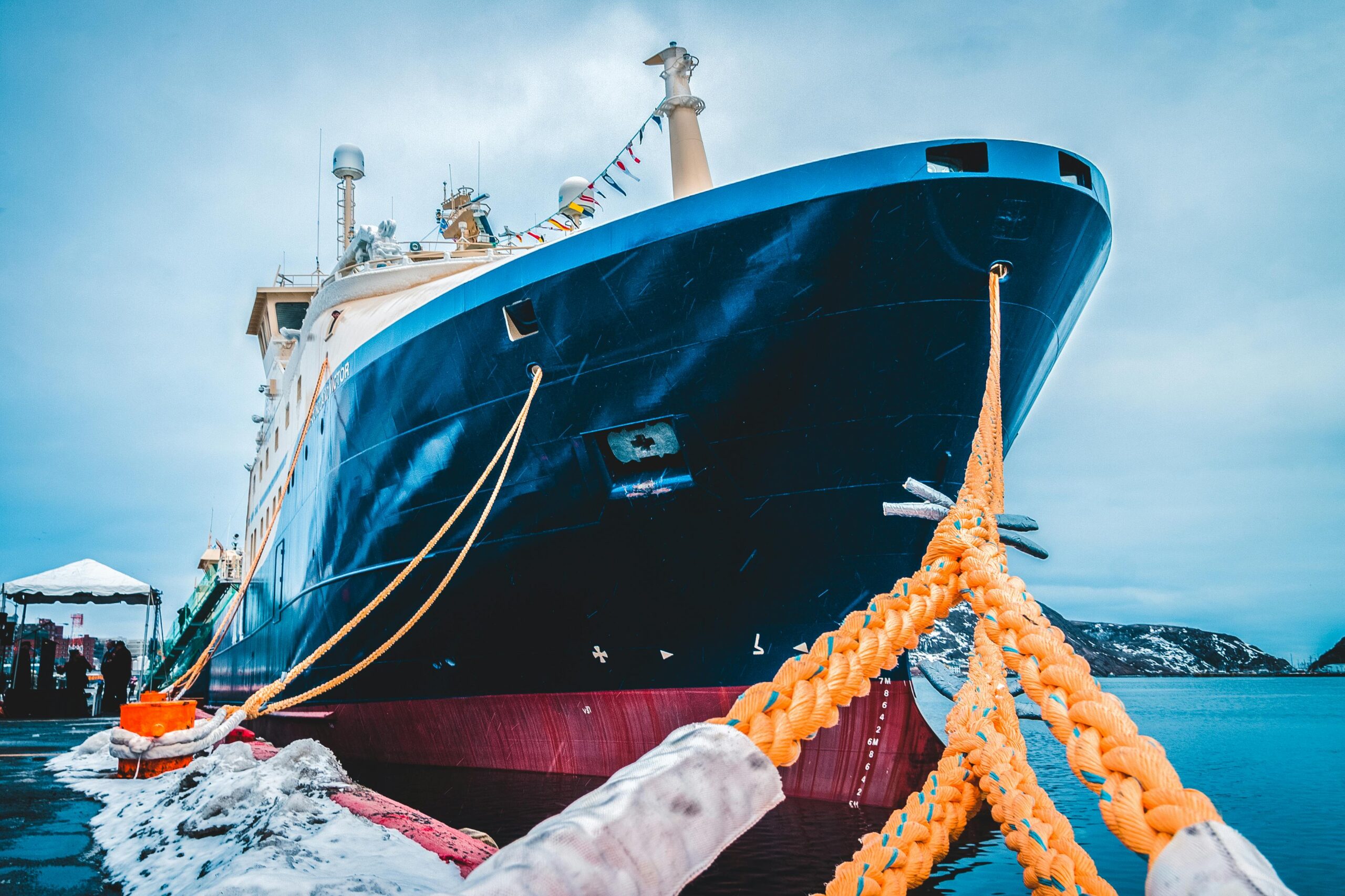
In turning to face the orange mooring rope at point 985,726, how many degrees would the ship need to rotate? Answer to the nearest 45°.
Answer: approximately 45° to its right

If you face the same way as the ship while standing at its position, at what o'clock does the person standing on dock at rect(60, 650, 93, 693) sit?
The person standing on dock is roughly at 6 o'clock from the ship.

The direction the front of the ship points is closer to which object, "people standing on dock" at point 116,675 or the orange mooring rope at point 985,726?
the orange mooring rope

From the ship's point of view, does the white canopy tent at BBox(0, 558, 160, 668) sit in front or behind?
behind

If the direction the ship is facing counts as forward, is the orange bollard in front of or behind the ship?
in front

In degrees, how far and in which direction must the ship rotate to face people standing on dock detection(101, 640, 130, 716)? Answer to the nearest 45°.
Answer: approximately 180°

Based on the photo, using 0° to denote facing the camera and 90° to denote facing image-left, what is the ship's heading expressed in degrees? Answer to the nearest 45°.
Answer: approximately 315°
